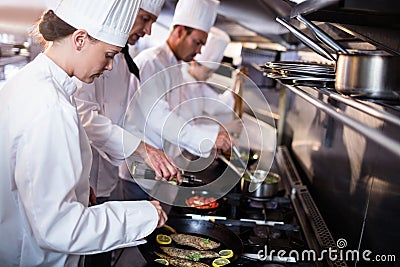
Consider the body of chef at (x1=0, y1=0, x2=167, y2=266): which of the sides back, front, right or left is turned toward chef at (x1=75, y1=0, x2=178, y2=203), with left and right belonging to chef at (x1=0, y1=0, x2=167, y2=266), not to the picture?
left

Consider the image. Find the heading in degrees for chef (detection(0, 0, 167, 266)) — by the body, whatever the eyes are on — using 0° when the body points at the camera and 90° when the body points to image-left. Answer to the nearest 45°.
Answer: approximately 270°

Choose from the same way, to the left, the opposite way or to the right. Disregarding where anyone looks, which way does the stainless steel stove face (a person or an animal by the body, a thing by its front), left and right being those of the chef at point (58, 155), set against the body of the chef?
the opposite way

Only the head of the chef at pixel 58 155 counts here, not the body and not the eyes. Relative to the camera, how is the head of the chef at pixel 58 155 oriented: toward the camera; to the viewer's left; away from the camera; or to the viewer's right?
to the viewer's right

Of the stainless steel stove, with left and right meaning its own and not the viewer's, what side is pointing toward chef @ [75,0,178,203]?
front

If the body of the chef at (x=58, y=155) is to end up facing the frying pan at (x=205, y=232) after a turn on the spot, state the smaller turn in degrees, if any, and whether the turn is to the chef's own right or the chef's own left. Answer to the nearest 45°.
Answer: approximately 45° to the chef's own left

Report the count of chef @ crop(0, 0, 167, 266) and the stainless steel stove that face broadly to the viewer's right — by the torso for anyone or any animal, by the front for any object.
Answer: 1

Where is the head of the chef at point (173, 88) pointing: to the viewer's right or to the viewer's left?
to the viewer's right

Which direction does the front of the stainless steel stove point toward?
to the viewer's left
